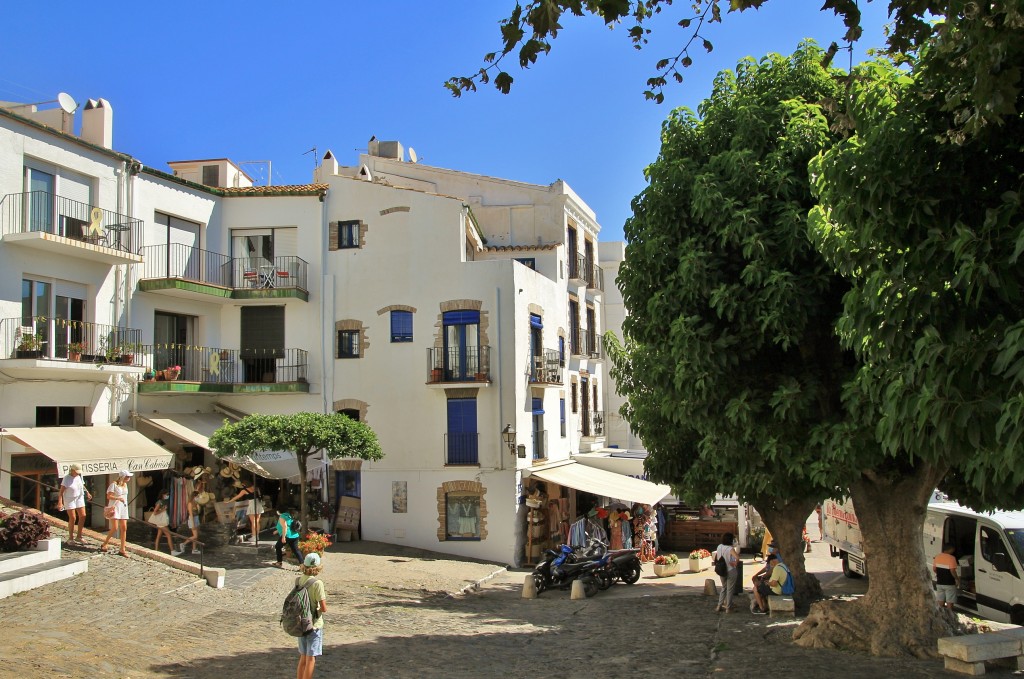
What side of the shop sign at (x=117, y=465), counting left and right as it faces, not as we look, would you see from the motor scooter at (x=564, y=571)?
left

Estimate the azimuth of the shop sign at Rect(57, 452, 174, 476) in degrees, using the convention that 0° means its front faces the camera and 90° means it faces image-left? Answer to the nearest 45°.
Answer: approximately 0°

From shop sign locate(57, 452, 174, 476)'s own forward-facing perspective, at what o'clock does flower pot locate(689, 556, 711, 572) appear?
The flower pot is roughly at 9 o'clock from the shop sign.

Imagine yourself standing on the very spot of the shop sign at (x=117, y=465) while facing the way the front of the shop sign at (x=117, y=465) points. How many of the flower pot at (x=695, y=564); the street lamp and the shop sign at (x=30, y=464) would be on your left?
2

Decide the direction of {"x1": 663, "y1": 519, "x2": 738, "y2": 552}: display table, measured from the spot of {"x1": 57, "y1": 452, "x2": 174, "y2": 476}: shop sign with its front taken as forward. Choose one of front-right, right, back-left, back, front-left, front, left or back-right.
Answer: left

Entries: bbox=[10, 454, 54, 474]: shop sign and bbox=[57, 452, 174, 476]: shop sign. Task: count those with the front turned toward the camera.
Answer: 2

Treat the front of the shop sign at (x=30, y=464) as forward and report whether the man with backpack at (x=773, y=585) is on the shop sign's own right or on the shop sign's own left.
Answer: on the shop sign's own left

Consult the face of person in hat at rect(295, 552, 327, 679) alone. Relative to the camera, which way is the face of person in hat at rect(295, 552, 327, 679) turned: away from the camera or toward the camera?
away from the camera

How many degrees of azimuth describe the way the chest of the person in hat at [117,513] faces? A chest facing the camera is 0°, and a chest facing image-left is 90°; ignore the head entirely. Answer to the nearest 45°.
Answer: approximately 315°
